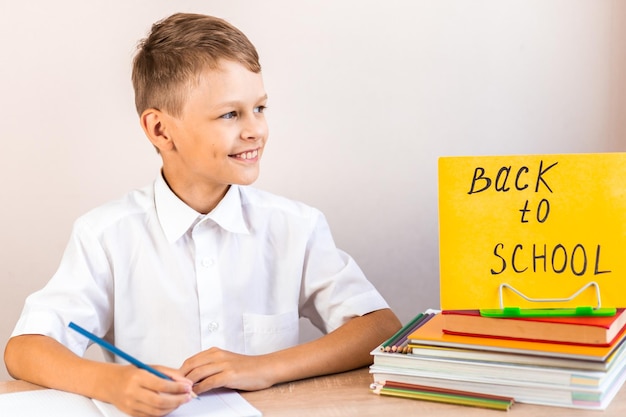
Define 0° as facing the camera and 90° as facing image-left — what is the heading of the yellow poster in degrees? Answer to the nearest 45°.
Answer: approximately 0°

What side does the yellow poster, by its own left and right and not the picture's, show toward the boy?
right

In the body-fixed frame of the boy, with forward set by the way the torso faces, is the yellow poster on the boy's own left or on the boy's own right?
on the boy's own left

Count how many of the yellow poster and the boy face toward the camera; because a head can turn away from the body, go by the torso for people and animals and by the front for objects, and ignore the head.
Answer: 2

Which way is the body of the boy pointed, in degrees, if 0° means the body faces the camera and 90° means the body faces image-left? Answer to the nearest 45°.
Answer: approximately 0°

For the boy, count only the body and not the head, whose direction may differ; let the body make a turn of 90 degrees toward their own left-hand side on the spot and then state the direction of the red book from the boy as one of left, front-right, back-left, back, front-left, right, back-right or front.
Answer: front-right
